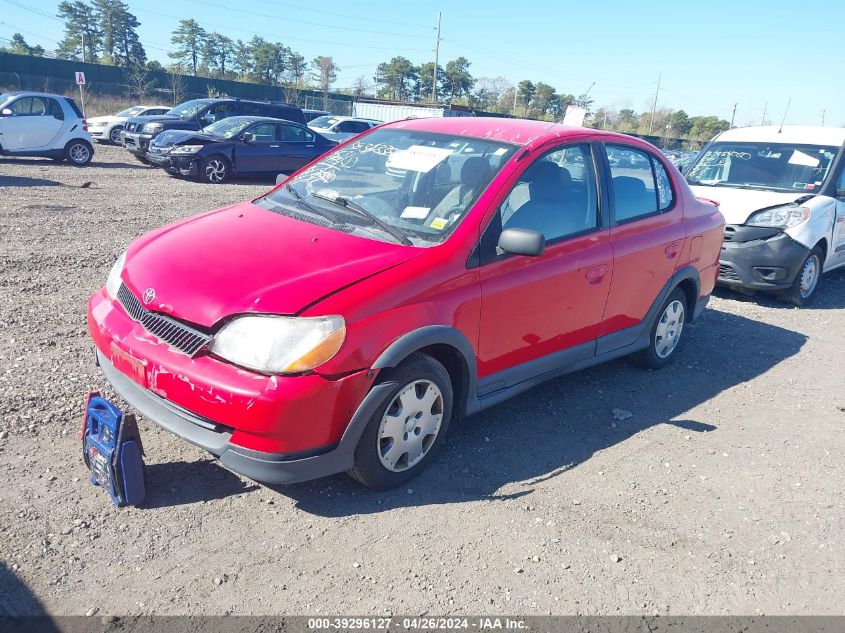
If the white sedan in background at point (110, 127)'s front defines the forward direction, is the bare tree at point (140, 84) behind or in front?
behind

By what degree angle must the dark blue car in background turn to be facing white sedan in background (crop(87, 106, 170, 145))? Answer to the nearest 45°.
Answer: approximately 90° to its right

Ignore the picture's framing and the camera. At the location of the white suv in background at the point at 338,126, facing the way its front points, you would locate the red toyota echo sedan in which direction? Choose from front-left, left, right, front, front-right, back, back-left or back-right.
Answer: front-left

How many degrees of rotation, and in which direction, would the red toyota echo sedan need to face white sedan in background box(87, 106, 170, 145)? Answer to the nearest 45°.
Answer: approximately 90° to its right

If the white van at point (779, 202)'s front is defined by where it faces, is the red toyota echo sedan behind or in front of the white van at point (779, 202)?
in front

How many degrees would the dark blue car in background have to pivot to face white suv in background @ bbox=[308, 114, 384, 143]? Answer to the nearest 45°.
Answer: approximately 180°
